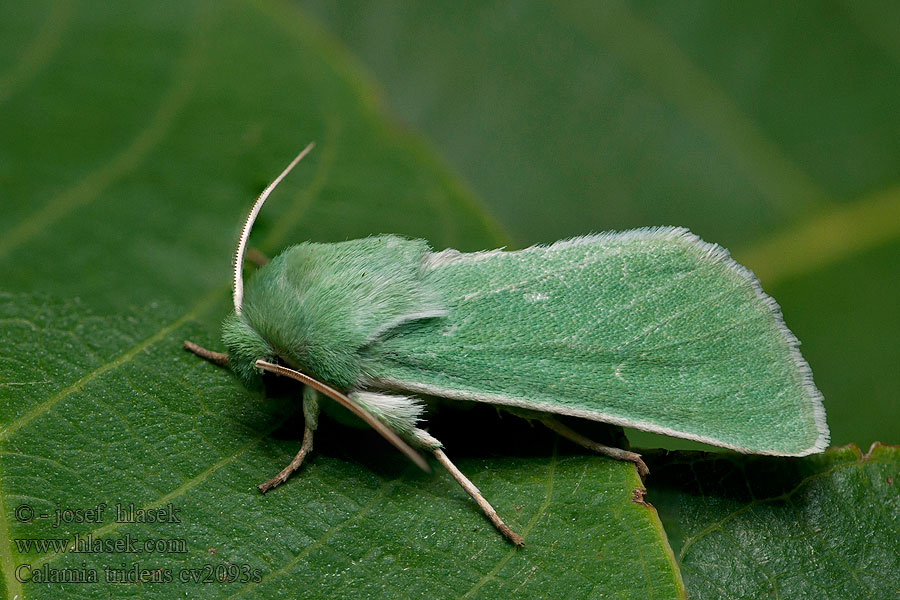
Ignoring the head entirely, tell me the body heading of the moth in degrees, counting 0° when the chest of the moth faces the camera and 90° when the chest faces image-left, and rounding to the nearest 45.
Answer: approximately 90°
